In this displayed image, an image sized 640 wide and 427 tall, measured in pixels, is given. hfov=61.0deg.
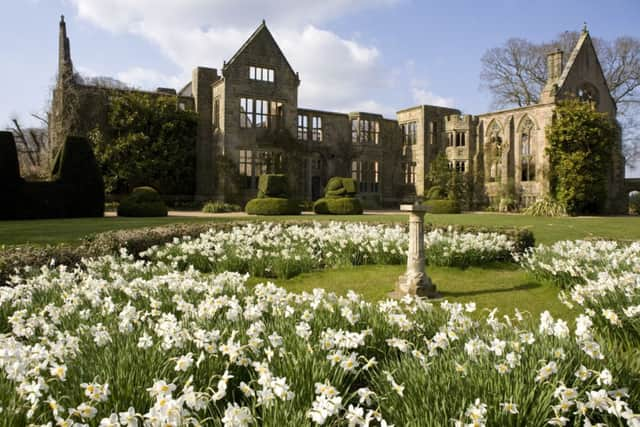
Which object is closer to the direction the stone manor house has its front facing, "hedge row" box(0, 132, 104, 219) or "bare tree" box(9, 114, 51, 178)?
the hedge row

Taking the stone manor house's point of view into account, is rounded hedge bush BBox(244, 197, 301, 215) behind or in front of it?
in front

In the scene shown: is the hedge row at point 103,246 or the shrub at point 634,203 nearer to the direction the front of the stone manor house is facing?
the hedge row

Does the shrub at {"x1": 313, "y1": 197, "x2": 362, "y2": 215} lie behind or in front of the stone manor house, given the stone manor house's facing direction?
in front

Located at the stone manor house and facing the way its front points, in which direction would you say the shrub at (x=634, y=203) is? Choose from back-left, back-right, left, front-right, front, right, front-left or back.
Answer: left

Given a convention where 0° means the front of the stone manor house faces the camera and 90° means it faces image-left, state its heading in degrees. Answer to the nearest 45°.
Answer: approximately 0°

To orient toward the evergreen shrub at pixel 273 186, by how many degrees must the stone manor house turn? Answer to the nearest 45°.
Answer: approximately 45° to its right

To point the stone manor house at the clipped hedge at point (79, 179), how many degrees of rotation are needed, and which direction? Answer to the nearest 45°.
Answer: approximately 45° to its right

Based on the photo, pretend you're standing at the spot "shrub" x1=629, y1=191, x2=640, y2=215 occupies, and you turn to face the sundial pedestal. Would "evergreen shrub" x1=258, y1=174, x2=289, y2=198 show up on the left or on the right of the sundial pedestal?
right

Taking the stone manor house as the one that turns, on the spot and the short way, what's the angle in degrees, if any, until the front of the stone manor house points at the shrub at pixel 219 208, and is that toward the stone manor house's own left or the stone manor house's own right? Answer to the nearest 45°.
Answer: approximately 45° to the stone manor house's own right

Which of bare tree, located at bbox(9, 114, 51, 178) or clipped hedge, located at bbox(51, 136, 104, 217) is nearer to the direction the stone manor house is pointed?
the clipped hedge

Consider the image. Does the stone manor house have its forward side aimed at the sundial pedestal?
yes
